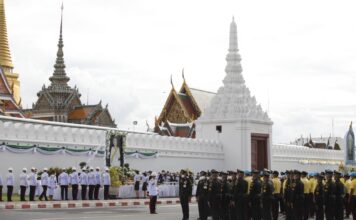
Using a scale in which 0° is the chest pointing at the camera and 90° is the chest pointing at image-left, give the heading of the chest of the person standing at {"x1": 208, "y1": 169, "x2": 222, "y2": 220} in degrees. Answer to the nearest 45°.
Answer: approximately 0°

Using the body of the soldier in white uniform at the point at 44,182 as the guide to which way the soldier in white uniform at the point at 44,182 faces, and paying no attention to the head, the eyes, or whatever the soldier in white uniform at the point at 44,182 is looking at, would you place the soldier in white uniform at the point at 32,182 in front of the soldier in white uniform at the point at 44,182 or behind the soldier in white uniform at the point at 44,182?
behind
